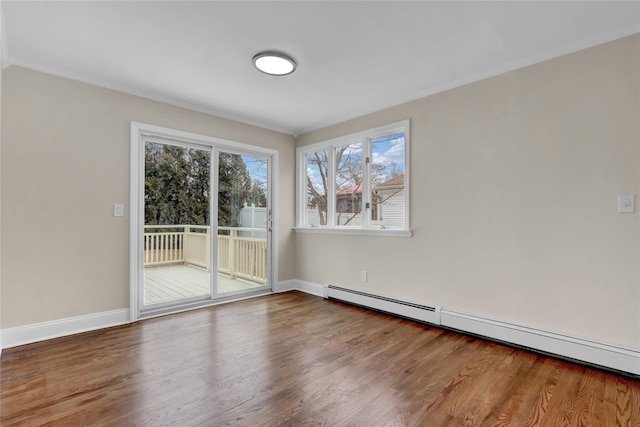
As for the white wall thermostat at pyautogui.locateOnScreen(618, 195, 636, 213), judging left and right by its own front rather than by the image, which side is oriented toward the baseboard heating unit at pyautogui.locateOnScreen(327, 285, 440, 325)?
right

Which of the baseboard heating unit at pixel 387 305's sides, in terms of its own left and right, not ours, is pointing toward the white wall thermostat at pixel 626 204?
left
